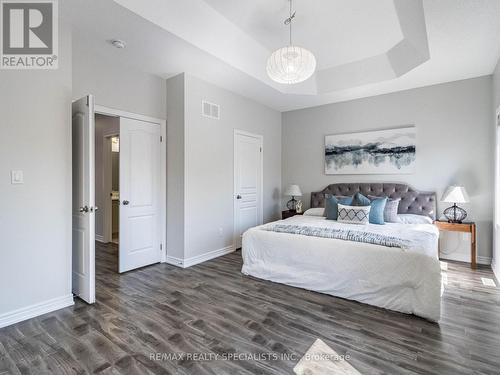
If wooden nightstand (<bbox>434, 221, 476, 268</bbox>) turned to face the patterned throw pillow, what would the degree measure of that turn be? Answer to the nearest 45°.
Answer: approximately 45° to its right

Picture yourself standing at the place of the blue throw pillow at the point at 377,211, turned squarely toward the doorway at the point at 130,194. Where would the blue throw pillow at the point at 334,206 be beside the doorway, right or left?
right

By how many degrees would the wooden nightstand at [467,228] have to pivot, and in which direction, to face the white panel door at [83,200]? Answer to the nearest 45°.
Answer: approximately 45° to its right

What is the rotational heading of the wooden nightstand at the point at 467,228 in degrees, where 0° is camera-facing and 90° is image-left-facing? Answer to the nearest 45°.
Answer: approximately 0°

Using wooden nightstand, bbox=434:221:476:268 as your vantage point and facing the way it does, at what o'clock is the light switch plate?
The light switch plate is roughly at 1 o'clock from the wooden nightstand.

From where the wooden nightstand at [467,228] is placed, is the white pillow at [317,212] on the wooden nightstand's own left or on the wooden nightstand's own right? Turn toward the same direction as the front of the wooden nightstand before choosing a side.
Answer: on the wooden nightstand's own right

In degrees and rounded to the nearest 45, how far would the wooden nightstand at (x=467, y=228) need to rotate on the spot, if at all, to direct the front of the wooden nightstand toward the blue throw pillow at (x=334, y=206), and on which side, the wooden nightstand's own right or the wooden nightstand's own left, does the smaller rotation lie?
approximately 90° to the wooden nightstand's own right

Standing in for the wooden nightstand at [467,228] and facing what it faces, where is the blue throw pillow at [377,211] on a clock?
The blue throw pillow is roughly at 2 o'clock from the wooden nightstand.

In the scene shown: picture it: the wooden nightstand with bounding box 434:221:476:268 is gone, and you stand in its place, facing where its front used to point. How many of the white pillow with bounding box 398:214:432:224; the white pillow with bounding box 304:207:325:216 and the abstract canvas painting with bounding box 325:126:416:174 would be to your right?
3

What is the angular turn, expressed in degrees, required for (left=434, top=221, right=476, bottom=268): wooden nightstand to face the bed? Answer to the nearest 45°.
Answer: approximately 45° to its right

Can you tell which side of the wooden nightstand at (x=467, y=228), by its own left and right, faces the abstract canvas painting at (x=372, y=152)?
right

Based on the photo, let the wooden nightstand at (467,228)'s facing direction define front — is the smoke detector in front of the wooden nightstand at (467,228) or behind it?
in front
